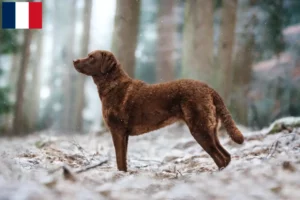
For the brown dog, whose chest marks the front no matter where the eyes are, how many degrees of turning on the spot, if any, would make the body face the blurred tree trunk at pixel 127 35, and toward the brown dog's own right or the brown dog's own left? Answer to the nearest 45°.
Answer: approximately 90° to the brown dog's own right

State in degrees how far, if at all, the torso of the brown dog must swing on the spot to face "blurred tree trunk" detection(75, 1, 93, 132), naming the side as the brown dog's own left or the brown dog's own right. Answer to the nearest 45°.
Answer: approximately 90° to the brown dog's own right

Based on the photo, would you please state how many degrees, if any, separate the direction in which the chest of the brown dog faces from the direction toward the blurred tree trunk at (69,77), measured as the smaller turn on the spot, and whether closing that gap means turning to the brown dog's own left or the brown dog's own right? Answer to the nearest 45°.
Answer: approximately 90° to the brown dog's own right

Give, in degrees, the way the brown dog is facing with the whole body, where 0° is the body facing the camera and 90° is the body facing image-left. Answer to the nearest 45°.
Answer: approximately 90°

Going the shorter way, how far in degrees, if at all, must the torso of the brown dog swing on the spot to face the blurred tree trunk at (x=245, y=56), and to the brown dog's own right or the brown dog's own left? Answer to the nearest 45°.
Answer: approximately 90° to the brown dog's own right

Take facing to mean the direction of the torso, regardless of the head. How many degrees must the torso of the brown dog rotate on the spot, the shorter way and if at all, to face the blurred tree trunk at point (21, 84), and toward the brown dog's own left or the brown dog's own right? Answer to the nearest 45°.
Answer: approximately 45° to the brown dog's own right

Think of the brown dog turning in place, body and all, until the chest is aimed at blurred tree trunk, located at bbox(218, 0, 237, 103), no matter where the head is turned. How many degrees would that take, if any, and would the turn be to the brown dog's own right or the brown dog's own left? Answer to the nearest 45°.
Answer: approximately 90° to the brown dog's own right

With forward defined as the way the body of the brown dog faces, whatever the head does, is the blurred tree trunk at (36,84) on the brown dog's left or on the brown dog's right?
on the brown dog's right

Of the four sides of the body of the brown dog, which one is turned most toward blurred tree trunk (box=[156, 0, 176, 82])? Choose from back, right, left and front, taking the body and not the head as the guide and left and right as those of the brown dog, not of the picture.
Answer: right
